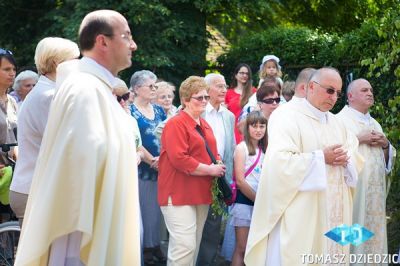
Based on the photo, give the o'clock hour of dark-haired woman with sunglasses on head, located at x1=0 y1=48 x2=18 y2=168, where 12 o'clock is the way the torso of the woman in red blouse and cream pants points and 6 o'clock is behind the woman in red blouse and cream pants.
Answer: The dark-haired woman with sunglasses on head is roughly at 4 o'clock from the woman in red blouse and cream pants.

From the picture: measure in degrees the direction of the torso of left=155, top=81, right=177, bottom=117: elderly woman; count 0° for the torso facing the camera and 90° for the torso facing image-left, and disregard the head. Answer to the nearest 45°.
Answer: approximately 315°

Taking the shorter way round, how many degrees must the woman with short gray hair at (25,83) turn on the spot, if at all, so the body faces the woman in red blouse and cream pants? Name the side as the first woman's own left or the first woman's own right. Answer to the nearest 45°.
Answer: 0° — they already face them

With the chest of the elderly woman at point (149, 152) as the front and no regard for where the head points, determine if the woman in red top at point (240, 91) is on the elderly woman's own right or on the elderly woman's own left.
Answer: on the elderly woman's own left

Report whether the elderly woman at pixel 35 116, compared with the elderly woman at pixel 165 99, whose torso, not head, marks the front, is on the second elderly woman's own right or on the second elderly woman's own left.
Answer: on the second elderly woman's own right

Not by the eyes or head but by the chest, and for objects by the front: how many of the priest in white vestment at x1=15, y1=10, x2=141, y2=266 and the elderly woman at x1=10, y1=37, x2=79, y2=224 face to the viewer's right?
2

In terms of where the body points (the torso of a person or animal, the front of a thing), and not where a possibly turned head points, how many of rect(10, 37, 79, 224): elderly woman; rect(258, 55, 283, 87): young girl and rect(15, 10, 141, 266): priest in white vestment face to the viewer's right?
2

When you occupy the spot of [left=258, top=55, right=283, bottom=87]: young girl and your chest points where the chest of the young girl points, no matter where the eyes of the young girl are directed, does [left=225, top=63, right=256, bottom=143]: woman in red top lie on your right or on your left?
on your right

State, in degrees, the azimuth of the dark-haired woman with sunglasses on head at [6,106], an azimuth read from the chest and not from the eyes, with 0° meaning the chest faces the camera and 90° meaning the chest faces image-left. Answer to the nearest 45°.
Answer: approximately 315°

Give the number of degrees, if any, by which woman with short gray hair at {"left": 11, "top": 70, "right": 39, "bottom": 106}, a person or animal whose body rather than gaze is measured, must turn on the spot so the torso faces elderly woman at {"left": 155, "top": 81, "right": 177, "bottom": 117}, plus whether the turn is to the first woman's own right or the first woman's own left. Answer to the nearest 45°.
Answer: approximately 45° to the first woman's own left

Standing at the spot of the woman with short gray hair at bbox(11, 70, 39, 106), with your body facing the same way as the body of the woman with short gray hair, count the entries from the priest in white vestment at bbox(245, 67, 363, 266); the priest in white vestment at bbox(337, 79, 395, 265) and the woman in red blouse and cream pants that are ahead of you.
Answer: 3
